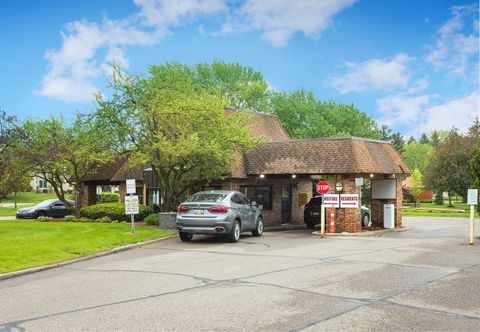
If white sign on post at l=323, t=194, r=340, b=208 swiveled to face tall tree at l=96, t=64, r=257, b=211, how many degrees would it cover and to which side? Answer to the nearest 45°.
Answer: approximately 90° to its right

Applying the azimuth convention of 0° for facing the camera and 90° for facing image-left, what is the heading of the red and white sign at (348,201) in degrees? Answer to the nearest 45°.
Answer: approximately 0°

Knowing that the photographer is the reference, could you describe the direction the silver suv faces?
facing away from the viewer and to the right of the viewer

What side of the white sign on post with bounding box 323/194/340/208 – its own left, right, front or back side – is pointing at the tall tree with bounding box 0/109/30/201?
right
